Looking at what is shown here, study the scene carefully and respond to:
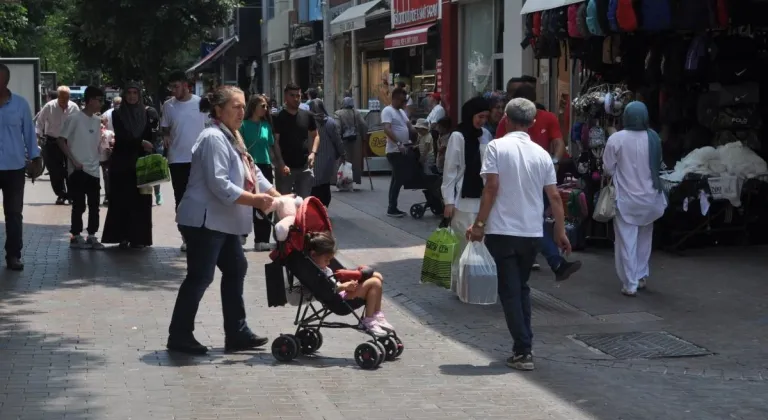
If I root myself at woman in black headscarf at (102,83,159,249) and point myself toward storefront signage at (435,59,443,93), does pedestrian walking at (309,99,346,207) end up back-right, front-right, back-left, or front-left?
front-right

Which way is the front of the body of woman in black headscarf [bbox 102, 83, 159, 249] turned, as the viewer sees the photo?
toward the camera

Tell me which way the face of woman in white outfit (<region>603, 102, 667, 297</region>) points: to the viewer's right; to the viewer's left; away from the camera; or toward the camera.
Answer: away from the camera

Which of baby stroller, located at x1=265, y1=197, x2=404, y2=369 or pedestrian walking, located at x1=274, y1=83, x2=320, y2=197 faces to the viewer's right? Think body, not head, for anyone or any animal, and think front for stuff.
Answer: the baby stroller

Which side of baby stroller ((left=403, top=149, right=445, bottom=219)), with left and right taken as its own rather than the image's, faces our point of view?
right

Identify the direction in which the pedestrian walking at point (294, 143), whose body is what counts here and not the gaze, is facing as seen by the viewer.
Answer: toward the camera

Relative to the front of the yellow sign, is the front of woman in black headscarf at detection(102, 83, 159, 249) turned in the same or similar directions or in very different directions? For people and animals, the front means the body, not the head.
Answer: same or similar directions

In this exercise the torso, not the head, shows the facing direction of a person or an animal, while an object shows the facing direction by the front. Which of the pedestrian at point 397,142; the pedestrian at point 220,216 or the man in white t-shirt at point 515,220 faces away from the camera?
the man in white t-shirt

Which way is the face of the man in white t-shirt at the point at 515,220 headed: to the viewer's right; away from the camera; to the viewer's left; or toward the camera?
away from the camera

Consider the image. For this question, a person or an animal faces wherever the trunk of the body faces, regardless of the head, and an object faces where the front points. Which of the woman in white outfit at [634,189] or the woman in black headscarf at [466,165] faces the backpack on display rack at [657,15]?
the woman in white outfit

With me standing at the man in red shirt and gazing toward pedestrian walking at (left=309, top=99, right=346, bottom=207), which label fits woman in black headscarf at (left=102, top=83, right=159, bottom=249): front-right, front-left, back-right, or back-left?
front-left

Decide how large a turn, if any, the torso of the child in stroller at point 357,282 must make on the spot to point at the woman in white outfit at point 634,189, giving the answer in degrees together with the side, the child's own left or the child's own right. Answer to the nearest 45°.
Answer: approximately 45° to the child's own left

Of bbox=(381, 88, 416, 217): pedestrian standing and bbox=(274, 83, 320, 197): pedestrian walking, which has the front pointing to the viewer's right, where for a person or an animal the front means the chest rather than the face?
bbox=(381, 88, 416, 217): pedestrian standing

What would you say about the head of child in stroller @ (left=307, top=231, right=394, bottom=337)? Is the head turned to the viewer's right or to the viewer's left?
to the viewer's right

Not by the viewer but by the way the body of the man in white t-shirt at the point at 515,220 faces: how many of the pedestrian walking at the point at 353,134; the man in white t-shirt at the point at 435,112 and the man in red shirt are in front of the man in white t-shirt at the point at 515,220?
3

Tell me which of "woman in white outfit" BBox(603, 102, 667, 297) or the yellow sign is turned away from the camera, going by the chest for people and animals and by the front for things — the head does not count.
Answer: the woman in white outfit

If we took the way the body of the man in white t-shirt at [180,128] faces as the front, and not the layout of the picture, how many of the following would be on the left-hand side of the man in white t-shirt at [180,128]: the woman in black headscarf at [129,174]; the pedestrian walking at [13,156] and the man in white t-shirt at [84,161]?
0

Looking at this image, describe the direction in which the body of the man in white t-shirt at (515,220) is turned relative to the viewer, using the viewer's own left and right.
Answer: facing away from the viewer

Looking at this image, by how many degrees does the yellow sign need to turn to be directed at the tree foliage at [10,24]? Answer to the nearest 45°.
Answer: approximately 135° to its right
